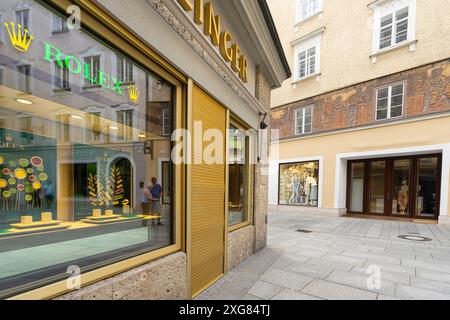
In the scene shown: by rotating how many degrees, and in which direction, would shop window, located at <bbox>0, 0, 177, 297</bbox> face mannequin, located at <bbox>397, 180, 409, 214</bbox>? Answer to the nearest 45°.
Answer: approximately 45° to its left

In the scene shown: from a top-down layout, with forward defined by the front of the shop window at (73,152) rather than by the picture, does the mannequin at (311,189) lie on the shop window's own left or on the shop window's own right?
on the shop window's own left

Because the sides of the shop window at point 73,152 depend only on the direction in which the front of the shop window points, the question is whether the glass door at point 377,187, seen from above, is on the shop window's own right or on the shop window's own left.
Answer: on the shop window's own left

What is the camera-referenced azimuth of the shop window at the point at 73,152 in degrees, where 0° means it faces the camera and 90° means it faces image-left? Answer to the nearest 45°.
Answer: approximately 315°
